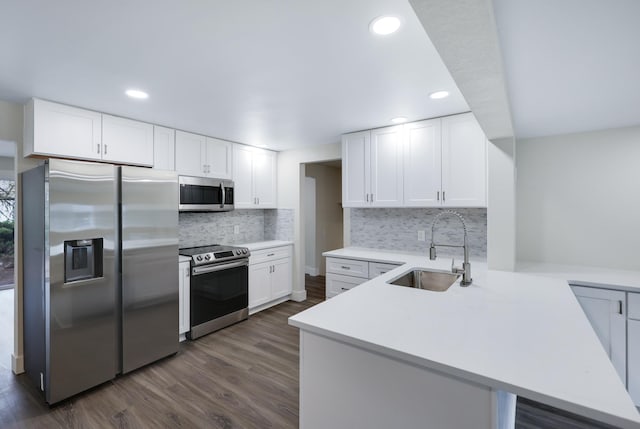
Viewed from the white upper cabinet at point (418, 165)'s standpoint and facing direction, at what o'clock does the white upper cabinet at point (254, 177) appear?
the white upper cabinet at point (254, 177) is roughly at 2 o'clock from the white upper cabinet at point (418, 165).

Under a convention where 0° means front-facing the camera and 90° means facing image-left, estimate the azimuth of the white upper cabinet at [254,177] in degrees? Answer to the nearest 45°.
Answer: approximately 315°

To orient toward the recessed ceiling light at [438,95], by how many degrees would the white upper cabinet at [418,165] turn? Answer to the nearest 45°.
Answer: approximately 45° to its left
